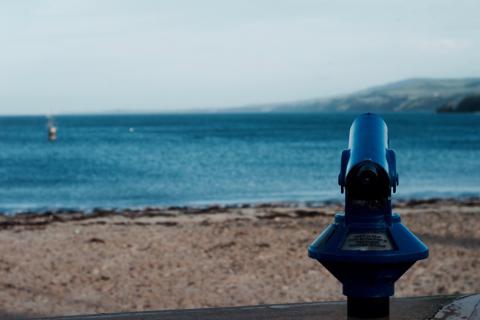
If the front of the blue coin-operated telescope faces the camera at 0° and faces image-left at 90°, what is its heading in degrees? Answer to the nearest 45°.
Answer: approximately 180°
